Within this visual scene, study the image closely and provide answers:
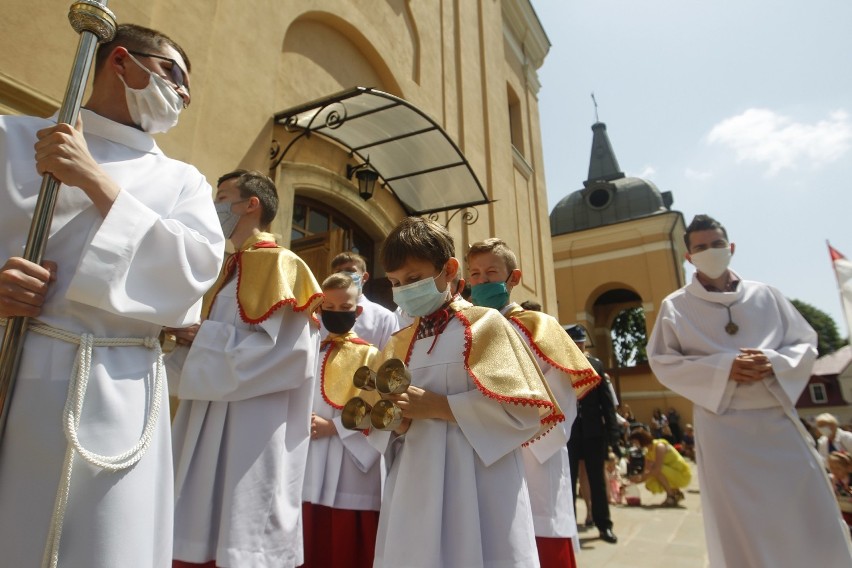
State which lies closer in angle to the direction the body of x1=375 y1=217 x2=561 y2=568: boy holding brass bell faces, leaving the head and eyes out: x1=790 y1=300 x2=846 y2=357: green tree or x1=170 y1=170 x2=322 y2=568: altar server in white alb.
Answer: the altar server in white alb

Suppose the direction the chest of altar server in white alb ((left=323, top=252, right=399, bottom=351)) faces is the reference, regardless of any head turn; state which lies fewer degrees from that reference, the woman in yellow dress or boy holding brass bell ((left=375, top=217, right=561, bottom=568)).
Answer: the boy holding brass bell

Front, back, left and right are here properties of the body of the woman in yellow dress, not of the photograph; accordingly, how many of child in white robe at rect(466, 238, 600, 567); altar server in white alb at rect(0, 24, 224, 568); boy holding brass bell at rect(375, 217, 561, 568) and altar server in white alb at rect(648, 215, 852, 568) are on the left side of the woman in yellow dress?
4

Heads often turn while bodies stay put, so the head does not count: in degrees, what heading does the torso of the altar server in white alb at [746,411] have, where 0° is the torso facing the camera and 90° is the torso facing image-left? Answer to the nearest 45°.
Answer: approximately 0°

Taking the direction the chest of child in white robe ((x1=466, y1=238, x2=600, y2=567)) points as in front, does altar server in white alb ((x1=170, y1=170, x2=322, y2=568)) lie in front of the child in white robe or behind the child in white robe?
in front

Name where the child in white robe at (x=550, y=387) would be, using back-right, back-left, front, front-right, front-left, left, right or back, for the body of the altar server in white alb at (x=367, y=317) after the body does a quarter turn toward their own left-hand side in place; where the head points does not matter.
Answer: front

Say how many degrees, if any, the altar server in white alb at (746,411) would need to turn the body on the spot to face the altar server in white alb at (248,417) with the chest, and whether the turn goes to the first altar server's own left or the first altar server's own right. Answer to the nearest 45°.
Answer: approximately 45° to the first altar server's own right

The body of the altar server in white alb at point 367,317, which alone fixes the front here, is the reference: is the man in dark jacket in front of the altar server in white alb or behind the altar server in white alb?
behind

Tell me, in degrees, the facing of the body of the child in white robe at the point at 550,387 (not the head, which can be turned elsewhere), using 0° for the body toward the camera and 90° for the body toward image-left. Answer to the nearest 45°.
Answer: approximately 45°

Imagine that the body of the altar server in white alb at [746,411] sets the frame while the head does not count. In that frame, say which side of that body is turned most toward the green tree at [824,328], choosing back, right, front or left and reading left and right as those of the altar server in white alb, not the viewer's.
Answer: back
